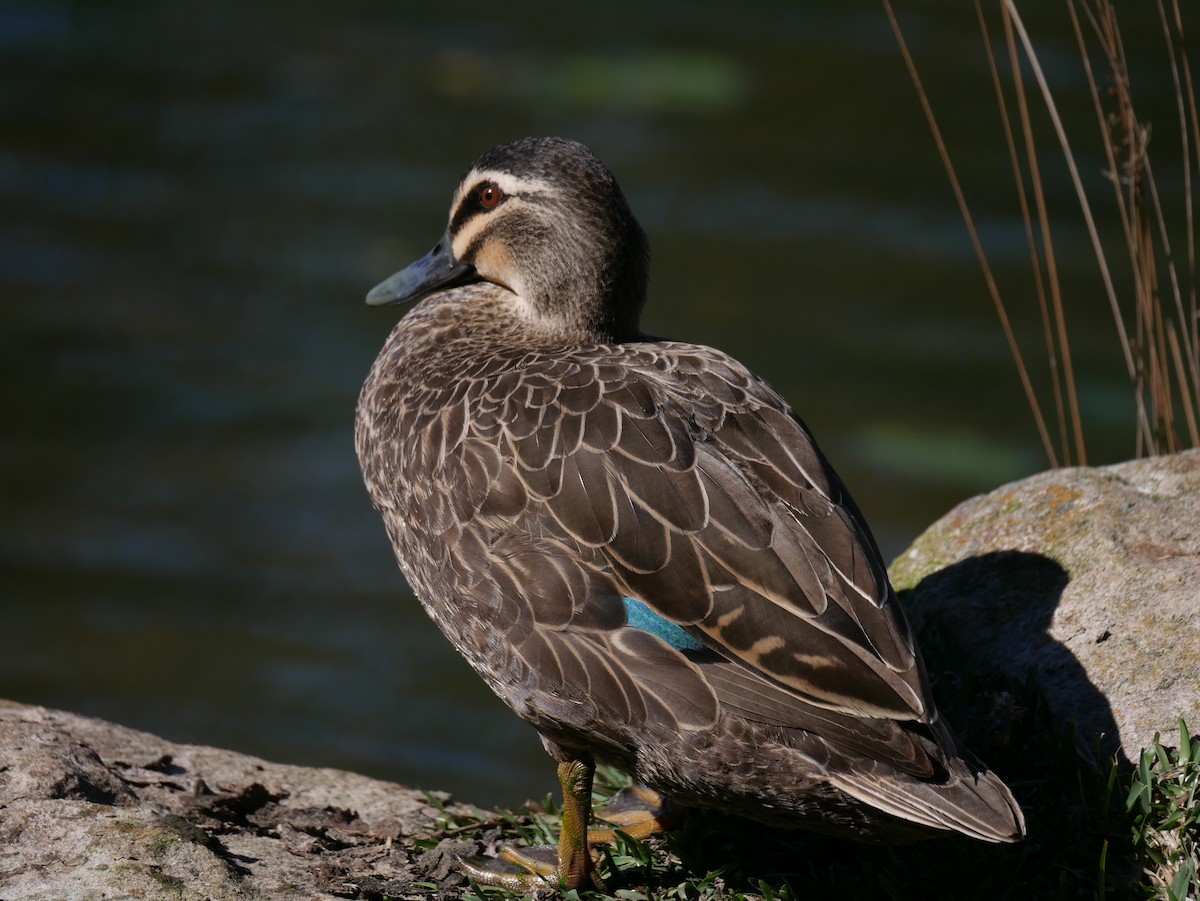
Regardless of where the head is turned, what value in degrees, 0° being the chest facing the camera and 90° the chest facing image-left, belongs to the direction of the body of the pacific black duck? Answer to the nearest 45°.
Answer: approximately 90°
